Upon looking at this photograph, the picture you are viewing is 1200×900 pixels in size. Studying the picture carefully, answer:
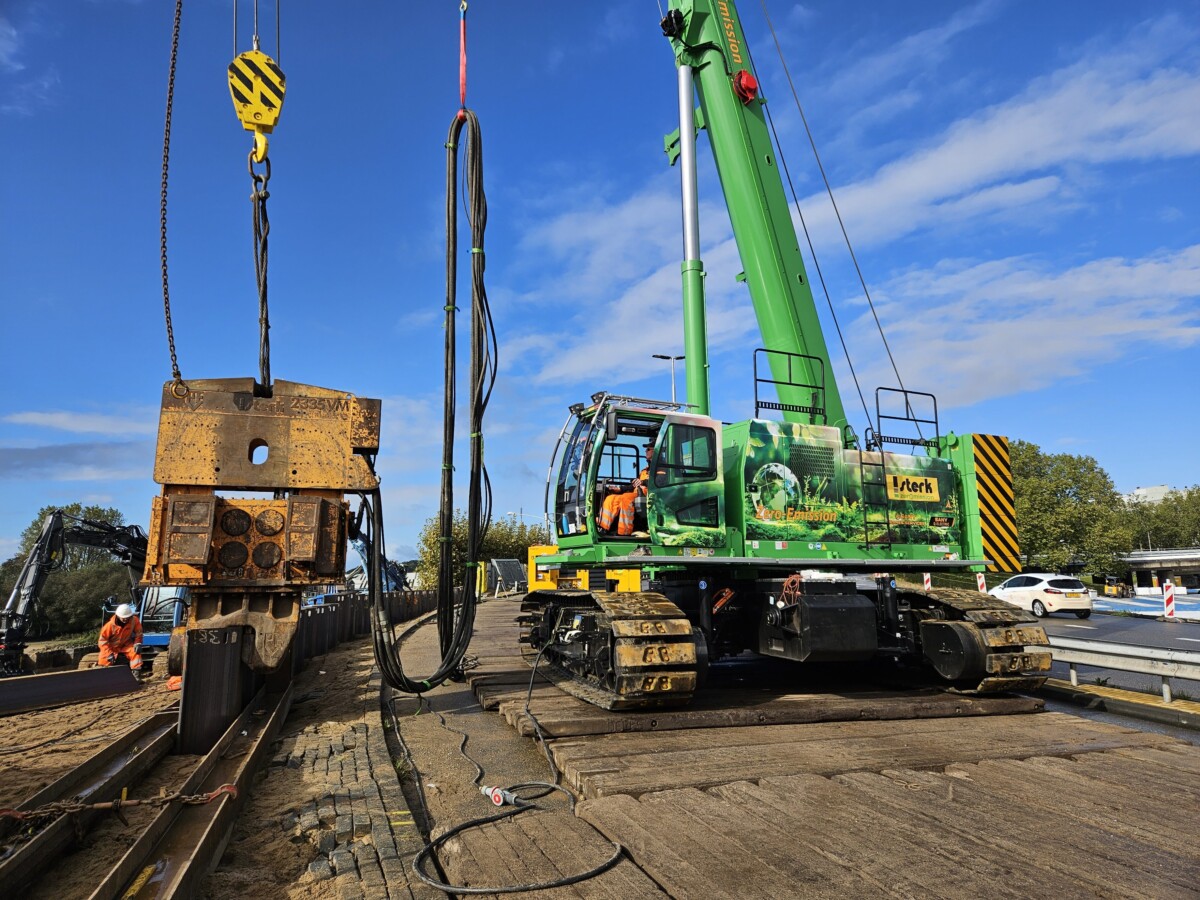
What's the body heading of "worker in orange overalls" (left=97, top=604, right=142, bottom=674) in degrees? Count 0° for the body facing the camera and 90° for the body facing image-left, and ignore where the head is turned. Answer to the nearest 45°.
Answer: approximately 0°

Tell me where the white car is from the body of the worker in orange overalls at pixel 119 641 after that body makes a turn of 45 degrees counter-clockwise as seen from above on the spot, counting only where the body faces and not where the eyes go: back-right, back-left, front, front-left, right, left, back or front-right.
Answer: front-left

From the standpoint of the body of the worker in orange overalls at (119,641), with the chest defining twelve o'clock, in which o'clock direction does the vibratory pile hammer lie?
The vibratory pile hammer is roughly at 12 o'clock from the worker in orange overalls.

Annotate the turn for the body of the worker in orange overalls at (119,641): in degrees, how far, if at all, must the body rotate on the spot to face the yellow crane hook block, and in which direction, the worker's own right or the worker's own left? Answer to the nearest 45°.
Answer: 0° — they already face it

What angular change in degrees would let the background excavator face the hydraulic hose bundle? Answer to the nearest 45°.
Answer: approximately 45° to its left
